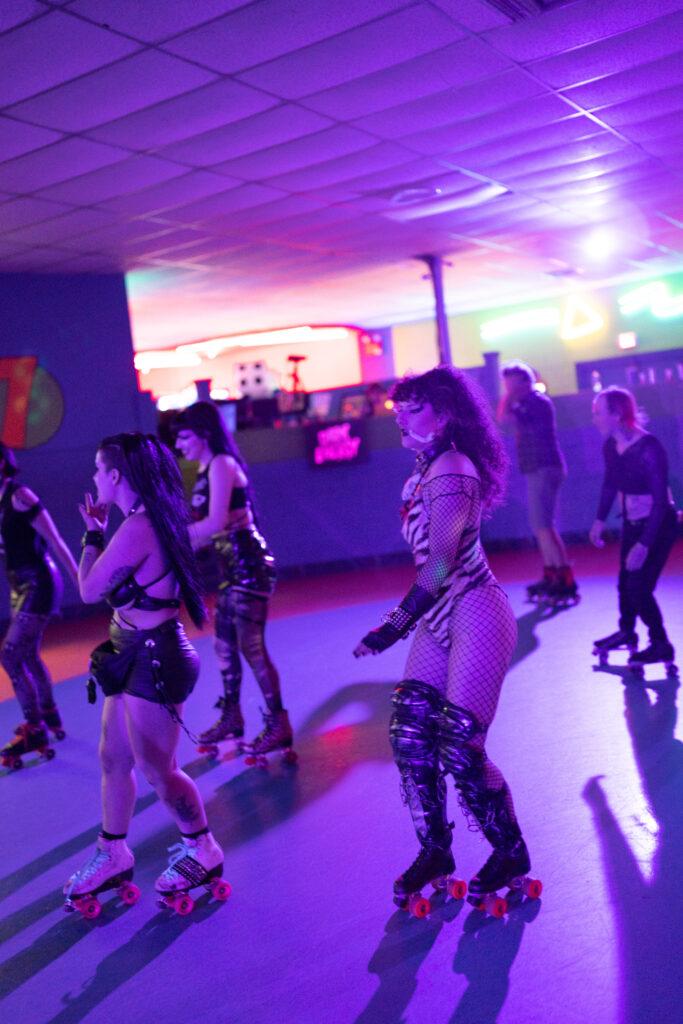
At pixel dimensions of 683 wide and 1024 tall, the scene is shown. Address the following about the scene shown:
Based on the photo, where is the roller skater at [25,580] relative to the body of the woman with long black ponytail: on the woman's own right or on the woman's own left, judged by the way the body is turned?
on the woman's own right

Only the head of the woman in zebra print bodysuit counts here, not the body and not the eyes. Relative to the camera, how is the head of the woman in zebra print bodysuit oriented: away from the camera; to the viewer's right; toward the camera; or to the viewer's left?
to the viewer's left

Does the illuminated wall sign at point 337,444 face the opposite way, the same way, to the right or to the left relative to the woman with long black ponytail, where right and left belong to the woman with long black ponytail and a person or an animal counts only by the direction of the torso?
to the left

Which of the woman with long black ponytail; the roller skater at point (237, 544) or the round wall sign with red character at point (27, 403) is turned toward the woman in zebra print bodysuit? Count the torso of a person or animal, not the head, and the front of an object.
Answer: the round wall sign with red character

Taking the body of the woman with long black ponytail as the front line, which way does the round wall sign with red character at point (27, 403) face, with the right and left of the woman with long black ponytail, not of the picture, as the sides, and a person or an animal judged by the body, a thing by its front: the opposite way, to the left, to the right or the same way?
to the left

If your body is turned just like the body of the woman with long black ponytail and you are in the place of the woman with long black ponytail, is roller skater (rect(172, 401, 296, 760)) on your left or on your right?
on your right

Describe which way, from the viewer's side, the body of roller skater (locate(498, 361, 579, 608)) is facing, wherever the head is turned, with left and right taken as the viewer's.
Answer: facing to the left of the viewer

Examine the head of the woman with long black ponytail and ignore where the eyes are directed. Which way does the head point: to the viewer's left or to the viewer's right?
to the viewer's left

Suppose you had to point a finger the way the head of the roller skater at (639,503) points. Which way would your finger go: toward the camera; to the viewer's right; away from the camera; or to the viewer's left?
to the viewer's left

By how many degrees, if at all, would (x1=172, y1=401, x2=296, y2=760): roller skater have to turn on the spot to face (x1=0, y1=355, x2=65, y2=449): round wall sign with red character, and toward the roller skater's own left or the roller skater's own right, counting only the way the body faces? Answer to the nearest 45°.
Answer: approximately 90° to the roller skater's own right

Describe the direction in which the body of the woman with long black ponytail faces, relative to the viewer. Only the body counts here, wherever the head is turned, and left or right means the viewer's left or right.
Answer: facing to the left of the viewer

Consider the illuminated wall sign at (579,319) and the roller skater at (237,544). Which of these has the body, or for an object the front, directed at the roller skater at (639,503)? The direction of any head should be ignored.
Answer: the illuminated wall sign

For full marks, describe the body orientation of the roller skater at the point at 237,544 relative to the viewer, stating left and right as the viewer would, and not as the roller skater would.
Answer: facing to the left of the viewer

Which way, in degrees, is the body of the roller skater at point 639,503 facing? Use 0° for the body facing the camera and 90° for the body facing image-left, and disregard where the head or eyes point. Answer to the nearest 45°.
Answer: approximately 45°
